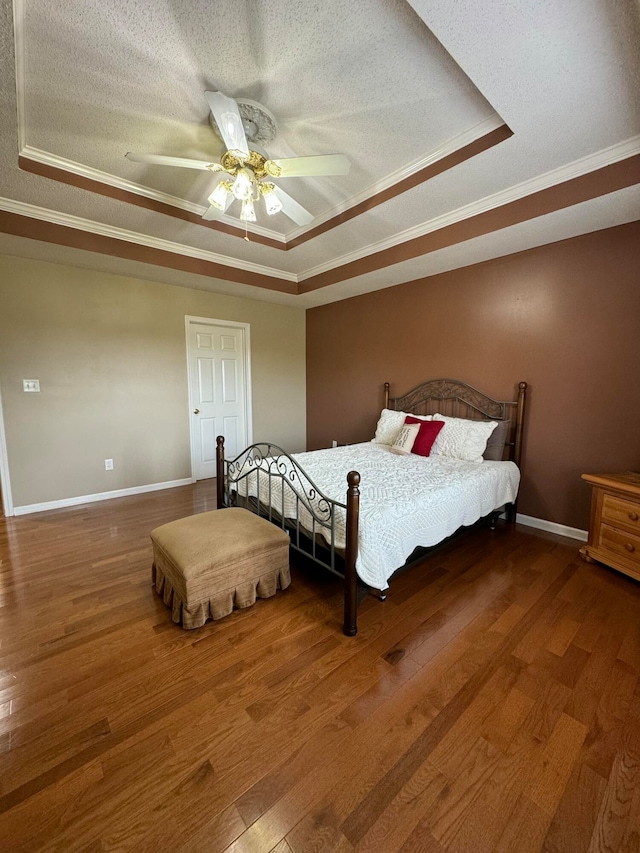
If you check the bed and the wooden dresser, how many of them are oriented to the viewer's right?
0

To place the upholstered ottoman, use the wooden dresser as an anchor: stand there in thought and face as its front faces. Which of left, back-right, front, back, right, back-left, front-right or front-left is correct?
front

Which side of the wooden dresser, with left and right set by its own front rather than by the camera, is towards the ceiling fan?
front

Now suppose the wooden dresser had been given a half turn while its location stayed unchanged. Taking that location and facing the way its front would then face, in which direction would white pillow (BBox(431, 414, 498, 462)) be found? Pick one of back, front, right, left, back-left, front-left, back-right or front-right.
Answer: back-left

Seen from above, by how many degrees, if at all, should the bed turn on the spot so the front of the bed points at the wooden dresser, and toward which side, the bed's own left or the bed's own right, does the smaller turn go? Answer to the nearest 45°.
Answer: approximately 135° to the bed's own left

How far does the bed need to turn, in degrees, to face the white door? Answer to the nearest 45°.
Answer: approximately 90° to its right

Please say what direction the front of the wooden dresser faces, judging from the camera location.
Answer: facing the viewer and to the left of the viewer

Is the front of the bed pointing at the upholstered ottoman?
yes

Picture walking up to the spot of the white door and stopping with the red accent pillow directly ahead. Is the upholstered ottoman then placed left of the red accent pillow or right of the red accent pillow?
right

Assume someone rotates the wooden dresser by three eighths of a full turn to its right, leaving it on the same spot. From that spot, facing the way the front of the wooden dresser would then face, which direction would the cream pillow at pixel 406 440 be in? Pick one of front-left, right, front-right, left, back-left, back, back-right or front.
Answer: left

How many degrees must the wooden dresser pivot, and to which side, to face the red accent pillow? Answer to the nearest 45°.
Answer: approximately 45° to its right

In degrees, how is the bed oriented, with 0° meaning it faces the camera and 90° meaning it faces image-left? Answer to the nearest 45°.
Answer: approximately 45°
